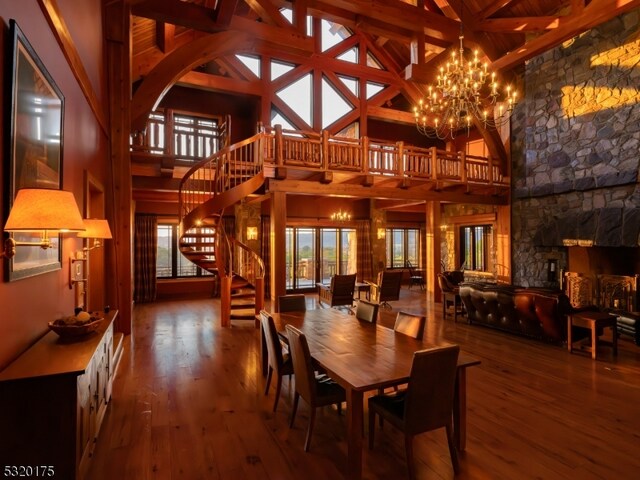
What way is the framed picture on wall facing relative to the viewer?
to the viewer's right

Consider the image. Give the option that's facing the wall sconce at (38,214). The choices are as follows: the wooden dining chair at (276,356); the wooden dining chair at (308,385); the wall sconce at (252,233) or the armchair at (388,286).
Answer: the wall sconce at (252,233)

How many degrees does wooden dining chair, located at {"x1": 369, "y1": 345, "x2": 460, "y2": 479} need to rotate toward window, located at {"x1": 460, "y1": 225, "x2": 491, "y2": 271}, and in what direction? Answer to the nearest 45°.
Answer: approximately 45° to its right

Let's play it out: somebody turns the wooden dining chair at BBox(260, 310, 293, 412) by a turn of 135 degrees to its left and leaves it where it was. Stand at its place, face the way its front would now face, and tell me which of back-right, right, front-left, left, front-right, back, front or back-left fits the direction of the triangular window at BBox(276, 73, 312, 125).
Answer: right

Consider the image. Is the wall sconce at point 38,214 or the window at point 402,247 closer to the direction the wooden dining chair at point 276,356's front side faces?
the window

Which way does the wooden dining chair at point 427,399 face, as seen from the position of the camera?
facing away from the viewer and to the left of the viewer

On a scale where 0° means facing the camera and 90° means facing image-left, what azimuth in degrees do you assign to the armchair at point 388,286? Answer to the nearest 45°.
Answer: approximately 135°

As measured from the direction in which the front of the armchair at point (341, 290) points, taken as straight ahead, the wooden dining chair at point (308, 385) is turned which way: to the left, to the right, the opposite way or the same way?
to the right

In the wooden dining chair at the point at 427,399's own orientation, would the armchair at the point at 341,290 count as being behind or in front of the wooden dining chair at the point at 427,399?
in front

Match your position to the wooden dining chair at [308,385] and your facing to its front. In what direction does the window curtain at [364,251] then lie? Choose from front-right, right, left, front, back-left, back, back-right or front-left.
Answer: front-left

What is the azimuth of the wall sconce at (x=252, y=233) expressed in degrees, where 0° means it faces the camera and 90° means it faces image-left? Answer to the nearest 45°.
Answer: approximately 0°

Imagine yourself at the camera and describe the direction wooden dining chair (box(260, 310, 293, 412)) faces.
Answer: facing away from the viewer and to the right of the viewer

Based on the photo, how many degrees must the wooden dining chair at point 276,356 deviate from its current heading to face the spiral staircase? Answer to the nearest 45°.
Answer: approximately 45° to its left

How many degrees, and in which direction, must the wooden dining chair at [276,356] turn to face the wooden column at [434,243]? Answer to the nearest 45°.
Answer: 0° — it already faces it

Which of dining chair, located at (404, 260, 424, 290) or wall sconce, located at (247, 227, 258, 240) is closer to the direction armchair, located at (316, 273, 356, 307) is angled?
the wall sconce
